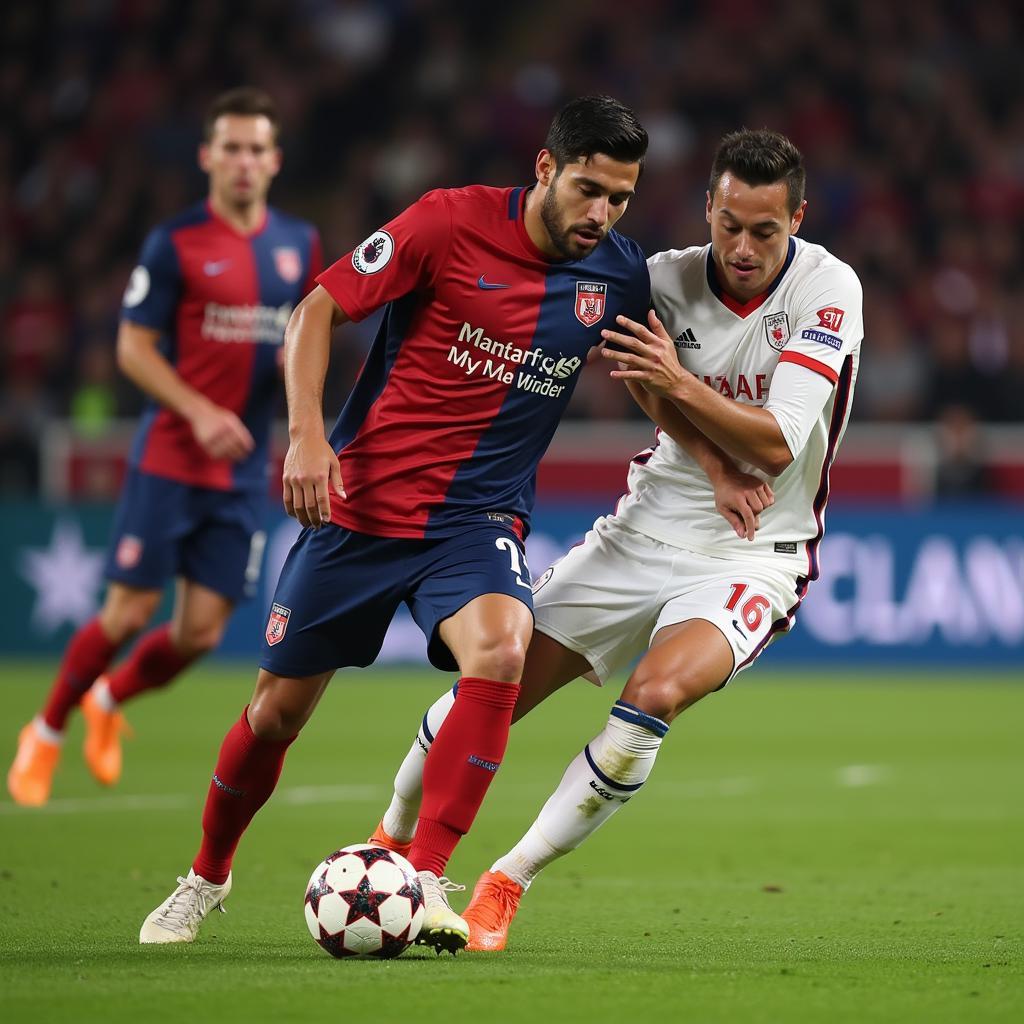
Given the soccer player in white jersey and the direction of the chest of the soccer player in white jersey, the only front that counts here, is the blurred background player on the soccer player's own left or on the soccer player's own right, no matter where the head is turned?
on the soccer player's own right

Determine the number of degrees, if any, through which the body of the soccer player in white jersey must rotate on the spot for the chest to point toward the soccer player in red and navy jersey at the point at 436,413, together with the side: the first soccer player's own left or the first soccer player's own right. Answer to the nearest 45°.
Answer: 0° — they already face them

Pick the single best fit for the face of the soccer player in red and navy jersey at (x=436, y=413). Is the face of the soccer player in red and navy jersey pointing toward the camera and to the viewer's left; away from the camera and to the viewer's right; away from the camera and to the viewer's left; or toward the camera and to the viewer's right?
toward the camera and to the viewer's right

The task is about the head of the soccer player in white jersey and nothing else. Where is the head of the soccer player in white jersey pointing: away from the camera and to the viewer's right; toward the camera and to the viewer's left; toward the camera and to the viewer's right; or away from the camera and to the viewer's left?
toward the camera and to the viewer's left

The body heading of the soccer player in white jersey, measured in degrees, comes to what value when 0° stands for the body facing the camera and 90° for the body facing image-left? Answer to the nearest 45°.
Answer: approximately 45°

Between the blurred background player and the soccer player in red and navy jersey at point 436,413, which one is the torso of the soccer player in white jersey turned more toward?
the soccer player in red and navy jersey
